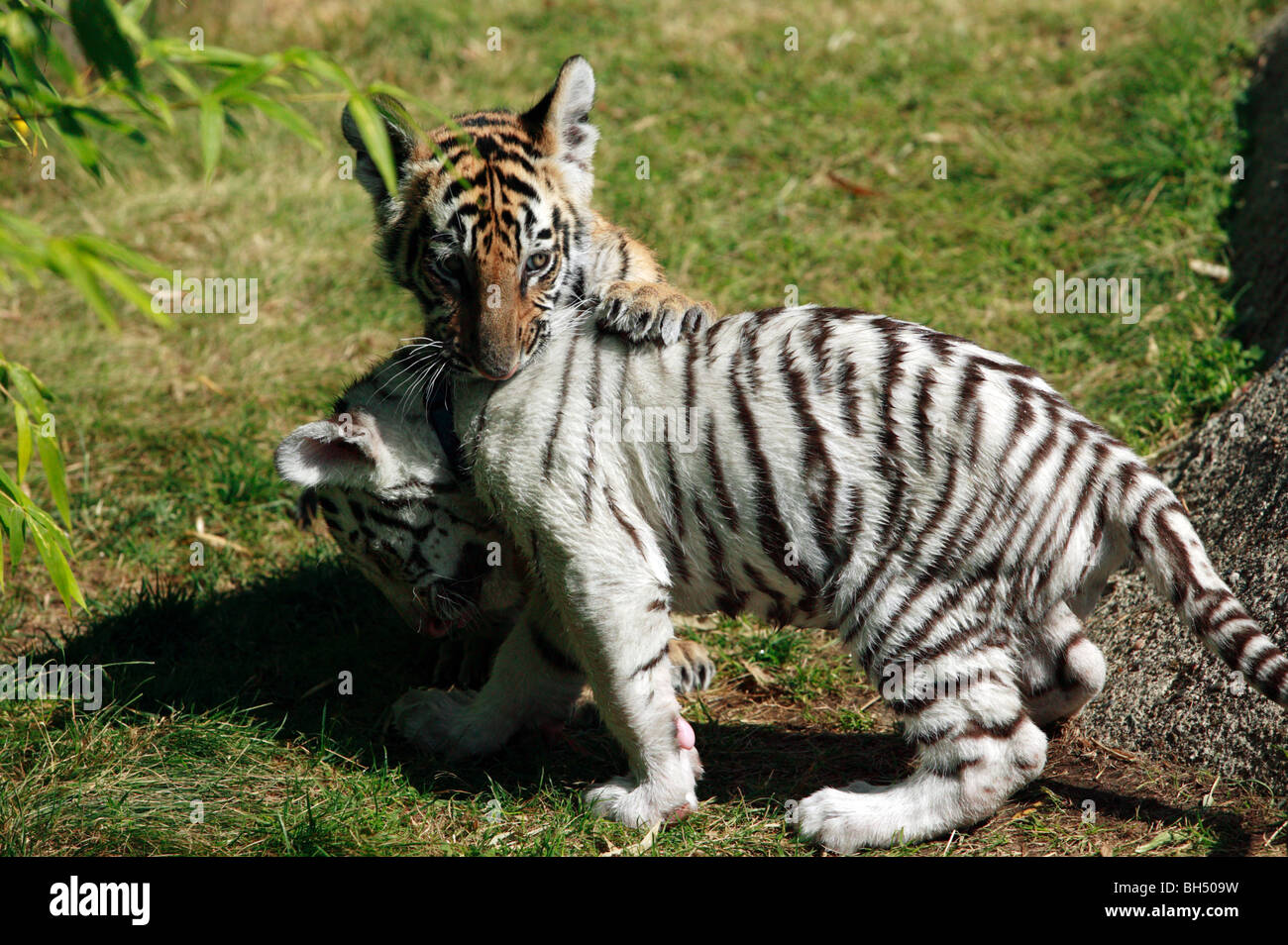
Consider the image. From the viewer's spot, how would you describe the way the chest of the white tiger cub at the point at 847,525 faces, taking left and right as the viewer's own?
facing to the left of the viewer

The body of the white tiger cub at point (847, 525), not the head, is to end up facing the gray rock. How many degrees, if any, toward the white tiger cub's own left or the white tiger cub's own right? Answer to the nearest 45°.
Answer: approximately 135° to the white tiger cub's own right

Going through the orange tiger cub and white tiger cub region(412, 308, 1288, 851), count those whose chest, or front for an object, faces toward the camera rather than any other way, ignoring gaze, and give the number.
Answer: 1

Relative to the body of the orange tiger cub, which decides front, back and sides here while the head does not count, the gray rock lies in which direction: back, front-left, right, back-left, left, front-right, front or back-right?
left

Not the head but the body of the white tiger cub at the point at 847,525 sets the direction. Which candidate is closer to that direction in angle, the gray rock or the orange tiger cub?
the orange tiger cub

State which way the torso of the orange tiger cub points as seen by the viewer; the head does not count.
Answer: toward the camera

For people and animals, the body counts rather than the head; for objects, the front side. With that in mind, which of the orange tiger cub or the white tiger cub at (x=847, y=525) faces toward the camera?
the orange tiger cub

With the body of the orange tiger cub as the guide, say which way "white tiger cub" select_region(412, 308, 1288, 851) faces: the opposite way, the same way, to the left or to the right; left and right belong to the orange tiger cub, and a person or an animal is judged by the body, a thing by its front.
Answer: to the right
